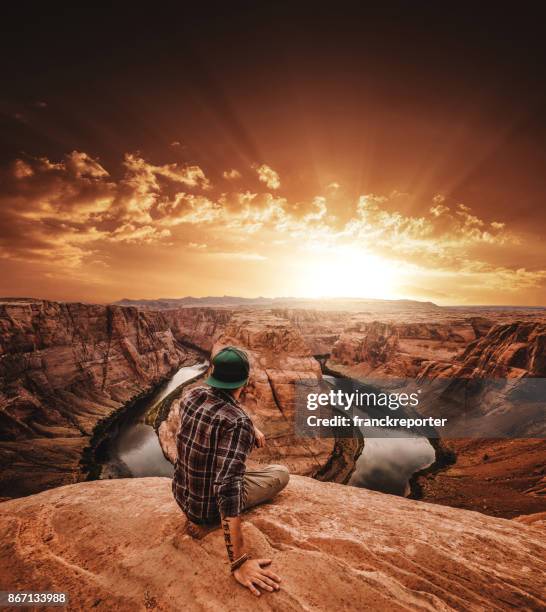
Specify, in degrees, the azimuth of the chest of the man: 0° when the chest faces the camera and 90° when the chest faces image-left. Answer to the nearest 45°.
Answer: approximately 225°

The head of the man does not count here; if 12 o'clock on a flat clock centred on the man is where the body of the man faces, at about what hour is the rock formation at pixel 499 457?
The rock formation is roughly at 12 o'clock from the man.

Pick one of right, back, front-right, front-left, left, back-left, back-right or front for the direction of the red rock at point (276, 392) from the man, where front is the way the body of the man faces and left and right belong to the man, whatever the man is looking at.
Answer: front-left
